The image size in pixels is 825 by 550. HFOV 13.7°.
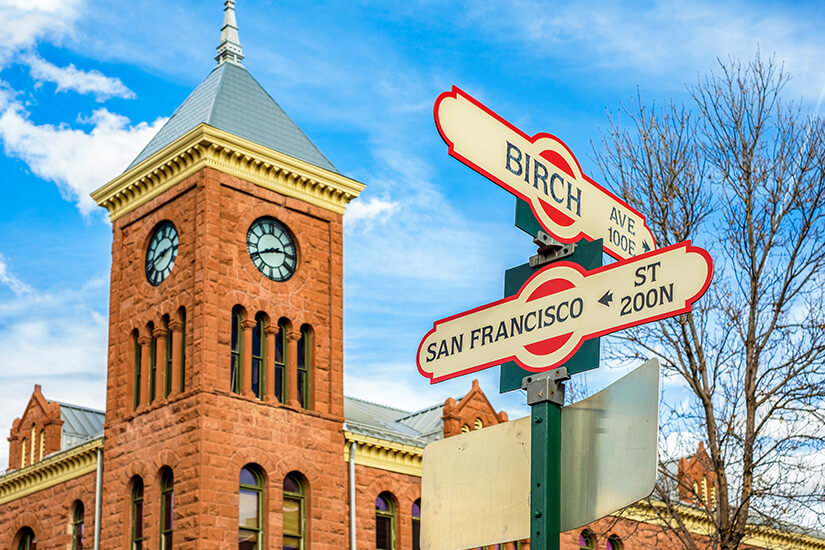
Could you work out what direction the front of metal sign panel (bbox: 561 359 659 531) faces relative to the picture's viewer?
facing away from the viewer and to the right of the viewer

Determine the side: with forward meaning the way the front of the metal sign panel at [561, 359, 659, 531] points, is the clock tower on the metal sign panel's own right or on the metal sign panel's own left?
on the metal sign panel's own left
